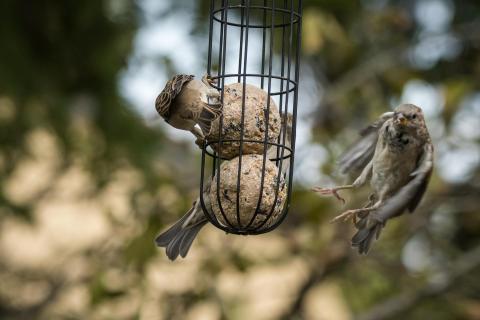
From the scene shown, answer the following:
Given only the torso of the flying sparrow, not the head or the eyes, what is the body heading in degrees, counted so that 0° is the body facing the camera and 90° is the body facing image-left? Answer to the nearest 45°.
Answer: approximately 45°

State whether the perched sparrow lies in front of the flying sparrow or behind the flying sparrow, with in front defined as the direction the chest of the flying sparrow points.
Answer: in front

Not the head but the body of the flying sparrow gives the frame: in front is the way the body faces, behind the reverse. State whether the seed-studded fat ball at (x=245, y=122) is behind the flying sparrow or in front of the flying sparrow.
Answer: in front
